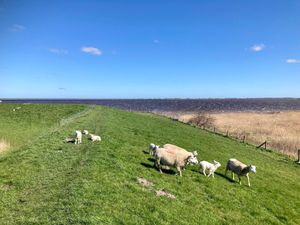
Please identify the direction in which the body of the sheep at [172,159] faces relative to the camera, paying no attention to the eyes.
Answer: to the viewer's right
